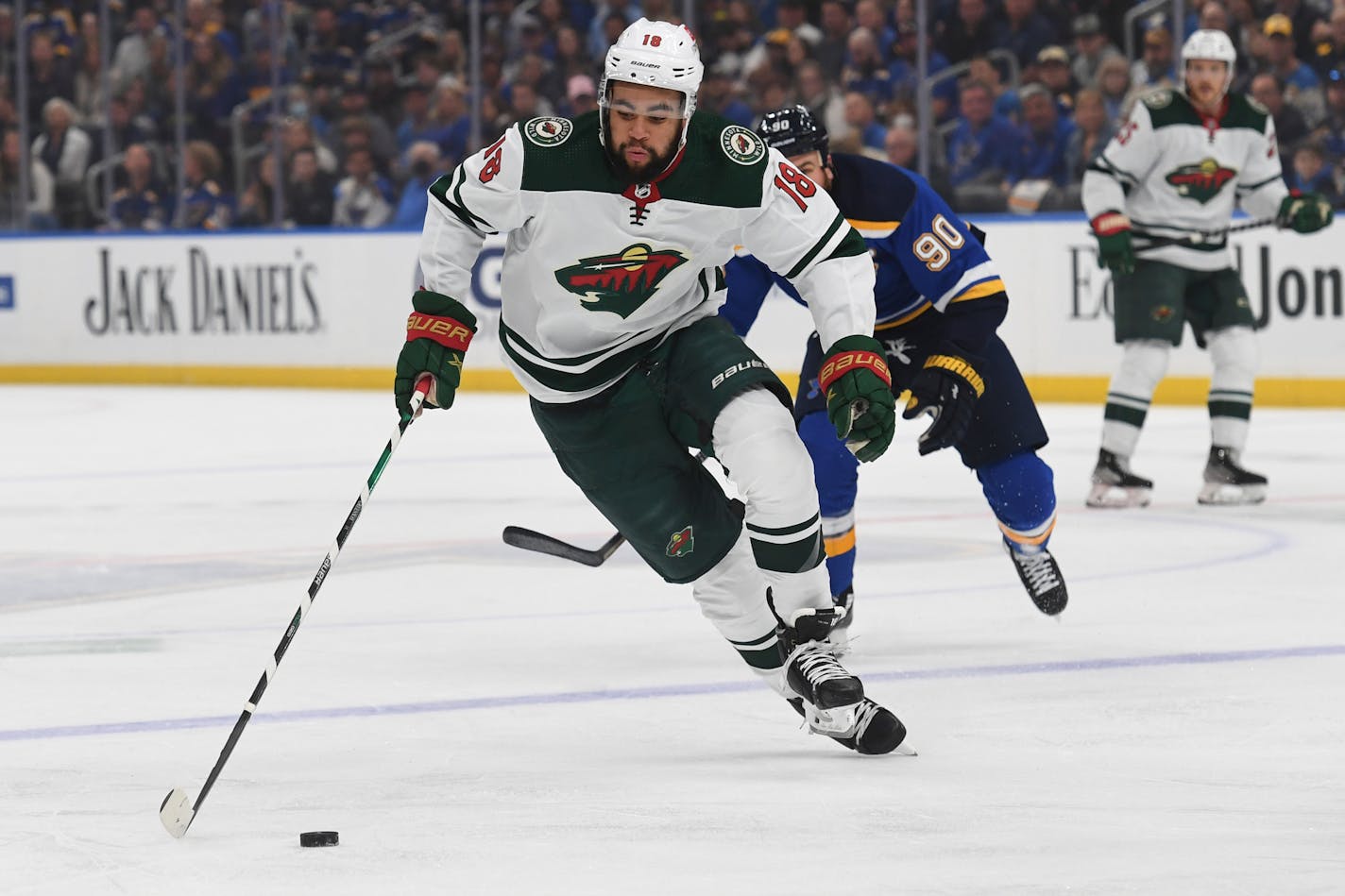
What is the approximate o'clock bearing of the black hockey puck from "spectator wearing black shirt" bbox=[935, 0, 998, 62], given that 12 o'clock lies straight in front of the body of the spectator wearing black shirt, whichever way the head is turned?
The black hockey puck is roughly at 12 o'clock from the spectator wearing black shirt.

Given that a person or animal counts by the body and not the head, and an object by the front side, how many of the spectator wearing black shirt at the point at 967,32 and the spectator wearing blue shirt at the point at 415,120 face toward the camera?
2

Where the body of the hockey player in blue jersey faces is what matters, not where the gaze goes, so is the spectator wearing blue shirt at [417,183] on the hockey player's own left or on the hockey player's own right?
on the hockey player's own right

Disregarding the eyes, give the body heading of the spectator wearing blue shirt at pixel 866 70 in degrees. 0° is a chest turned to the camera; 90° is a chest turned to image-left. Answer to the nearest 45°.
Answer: approximately 0°

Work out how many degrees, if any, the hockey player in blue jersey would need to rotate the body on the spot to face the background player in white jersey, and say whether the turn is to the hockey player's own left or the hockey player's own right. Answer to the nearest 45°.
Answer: approximately 135° to the hockey player's own right
